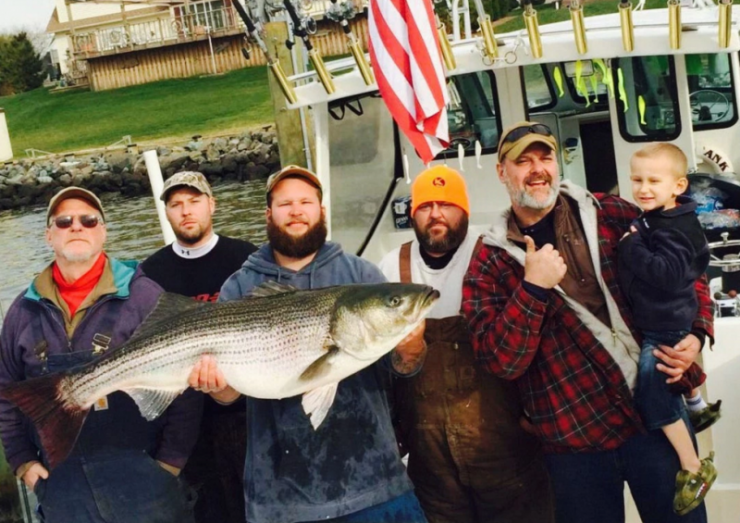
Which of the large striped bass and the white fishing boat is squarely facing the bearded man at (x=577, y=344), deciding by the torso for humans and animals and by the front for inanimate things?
the large striped bass

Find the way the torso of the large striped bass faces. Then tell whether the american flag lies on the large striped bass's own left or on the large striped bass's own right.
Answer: on the large striped bass's own left

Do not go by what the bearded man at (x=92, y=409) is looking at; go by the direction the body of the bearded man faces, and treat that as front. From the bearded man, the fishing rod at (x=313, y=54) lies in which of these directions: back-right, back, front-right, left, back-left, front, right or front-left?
back-left

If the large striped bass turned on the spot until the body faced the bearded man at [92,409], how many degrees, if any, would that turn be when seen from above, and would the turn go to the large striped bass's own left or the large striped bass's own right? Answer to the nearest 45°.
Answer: approximately 135° to the large striped bass's own left

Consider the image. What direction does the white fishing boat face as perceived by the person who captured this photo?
facing away from the viewer

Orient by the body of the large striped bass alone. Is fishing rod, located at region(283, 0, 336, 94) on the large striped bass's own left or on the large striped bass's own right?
on the large striped bass's own left

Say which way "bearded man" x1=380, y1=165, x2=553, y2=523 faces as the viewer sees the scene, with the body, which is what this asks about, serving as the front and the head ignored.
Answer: toward the camera

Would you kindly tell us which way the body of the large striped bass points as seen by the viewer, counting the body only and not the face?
to the viewer's right

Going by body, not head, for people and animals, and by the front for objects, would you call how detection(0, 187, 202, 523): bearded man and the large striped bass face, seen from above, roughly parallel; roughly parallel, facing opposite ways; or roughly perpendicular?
roughly perpendicular

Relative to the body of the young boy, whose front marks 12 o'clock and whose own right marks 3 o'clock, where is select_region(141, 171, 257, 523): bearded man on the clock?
The bearded man is roughly at 2 o'clock from the young boy.

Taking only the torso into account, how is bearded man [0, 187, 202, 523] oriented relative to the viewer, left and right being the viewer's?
facing the viewer
